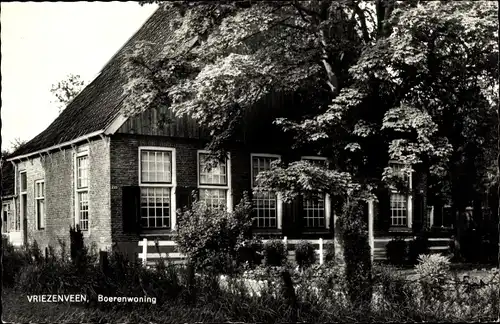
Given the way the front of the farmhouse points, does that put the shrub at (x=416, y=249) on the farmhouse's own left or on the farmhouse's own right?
on the farmhouse's own left

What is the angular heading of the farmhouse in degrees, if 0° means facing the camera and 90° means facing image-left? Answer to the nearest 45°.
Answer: approximately 315°

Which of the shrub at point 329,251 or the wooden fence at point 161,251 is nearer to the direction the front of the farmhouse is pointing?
the wooden fence
